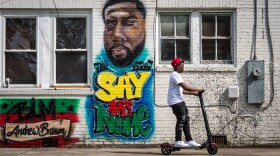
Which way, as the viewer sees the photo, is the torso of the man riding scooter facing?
to the viewer's right

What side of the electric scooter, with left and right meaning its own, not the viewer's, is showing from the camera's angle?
right

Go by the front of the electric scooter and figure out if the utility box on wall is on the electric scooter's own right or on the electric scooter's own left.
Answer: on the electric scooter's own left

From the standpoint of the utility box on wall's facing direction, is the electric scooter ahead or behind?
ahead

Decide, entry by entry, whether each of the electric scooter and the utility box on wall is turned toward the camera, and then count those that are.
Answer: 1

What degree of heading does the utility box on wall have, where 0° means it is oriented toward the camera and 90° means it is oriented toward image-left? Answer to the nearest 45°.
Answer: approximately 0°
